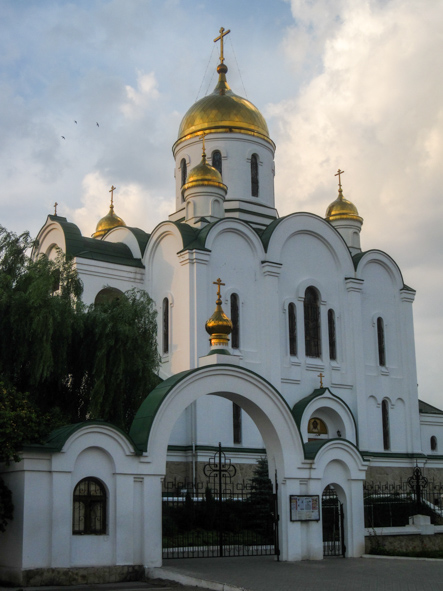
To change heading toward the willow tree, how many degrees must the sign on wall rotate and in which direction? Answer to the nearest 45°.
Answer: approximately 135° to its right

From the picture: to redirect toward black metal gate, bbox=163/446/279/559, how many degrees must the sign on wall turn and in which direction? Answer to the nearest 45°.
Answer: approximately 135° to its right

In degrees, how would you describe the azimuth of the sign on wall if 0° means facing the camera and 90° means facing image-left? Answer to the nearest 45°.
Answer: approximately 0°

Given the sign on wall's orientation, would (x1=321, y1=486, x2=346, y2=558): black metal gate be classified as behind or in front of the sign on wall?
behind
